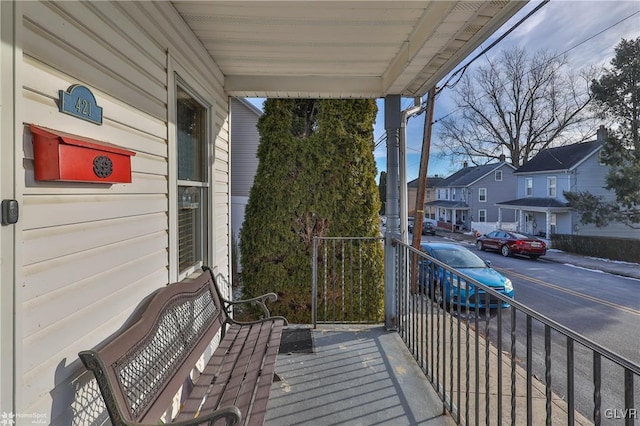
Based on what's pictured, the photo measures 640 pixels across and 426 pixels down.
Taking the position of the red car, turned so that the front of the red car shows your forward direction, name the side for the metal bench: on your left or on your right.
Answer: on your left

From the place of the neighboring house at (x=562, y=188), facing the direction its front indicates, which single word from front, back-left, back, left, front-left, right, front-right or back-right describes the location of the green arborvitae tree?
front-left

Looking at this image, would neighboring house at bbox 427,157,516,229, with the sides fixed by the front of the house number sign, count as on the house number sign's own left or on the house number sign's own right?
on the house number sign's own left

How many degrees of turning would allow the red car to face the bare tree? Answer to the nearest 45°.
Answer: approximately 45° to its right

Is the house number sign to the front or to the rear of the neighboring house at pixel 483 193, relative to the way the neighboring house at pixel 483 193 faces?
to the front

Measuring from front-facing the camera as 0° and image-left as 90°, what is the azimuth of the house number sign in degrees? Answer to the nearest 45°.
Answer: approximately 315°

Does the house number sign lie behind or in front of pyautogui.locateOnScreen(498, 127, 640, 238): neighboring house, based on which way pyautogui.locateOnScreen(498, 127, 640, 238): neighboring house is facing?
in front

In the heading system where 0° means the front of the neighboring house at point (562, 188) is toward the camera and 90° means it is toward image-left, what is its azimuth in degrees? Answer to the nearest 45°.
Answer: approximately 45°

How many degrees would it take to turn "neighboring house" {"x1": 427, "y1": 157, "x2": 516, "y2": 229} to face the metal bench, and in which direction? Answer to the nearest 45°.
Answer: approximately 45° to its left

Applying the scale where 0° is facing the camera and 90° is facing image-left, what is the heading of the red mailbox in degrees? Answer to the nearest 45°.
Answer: approximately 315°
